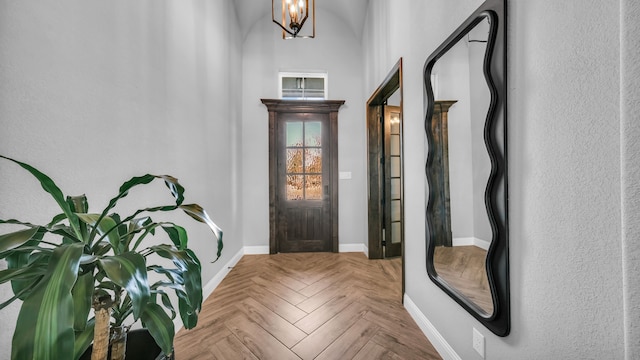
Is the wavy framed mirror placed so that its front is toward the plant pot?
yes

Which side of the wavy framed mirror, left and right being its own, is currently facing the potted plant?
front

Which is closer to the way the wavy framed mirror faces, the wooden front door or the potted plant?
the potted plant

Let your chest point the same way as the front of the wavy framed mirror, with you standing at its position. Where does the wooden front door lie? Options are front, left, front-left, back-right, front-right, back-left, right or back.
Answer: right

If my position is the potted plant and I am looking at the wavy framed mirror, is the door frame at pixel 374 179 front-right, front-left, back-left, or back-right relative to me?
front-left

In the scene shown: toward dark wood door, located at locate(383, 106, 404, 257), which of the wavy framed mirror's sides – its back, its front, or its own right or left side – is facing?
right

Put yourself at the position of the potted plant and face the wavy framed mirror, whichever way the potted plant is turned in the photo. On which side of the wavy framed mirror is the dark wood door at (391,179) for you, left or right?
left

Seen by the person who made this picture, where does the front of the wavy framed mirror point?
facing the viewer and to the left of the viewer

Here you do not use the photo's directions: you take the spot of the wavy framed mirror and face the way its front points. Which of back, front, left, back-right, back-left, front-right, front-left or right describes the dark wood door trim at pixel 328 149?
right

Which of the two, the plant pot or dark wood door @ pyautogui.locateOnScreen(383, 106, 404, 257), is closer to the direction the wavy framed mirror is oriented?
the plant pot
